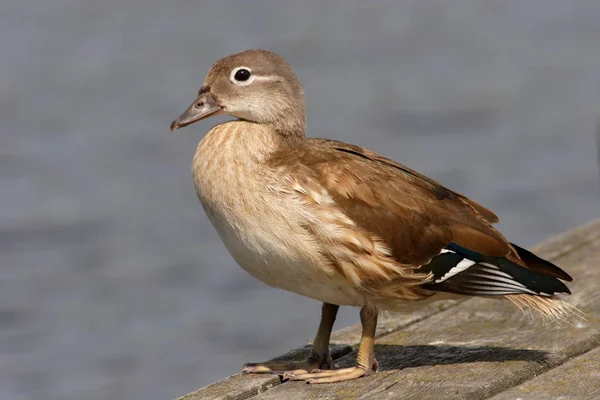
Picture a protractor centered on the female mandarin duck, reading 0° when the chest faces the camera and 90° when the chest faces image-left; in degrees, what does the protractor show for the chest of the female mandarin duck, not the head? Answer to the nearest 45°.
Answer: approximately 90°
